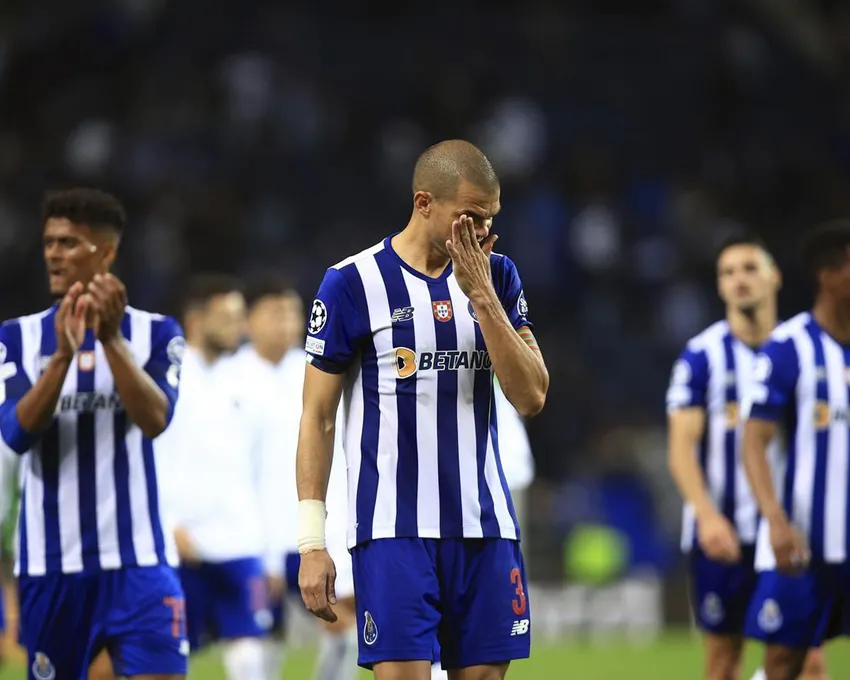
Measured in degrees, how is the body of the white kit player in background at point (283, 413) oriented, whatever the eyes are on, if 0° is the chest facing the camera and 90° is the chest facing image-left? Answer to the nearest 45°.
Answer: approximately 0°

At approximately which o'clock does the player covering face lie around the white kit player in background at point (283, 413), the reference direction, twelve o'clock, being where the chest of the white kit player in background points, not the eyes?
The player covering face is roughly at 12 o'clock from the white kit player in background.
